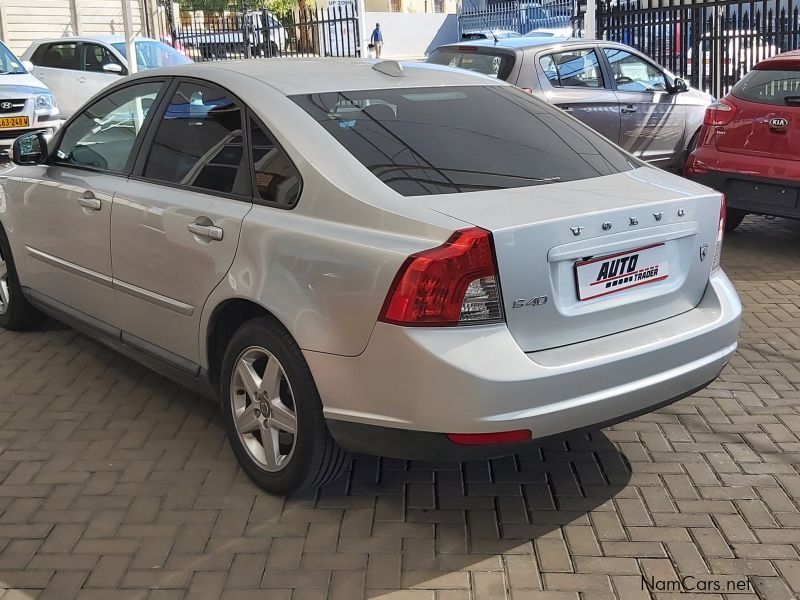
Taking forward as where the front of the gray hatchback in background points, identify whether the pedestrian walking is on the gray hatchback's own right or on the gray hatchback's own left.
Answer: on the gray hatchback's own left

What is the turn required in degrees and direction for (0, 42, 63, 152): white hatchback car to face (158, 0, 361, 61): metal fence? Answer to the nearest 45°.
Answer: approximately 90° to its left

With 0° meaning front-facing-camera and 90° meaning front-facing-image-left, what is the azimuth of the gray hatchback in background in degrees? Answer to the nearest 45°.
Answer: approximately 225°

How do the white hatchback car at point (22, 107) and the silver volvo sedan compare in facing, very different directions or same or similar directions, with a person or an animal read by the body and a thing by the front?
very different directions

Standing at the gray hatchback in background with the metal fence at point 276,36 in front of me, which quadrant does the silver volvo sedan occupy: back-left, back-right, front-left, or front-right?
back-left

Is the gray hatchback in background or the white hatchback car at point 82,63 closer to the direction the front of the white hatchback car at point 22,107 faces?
the gray hatchback in background

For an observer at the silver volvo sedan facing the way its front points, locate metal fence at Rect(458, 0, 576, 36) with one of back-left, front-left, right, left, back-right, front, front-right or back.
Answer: front-right

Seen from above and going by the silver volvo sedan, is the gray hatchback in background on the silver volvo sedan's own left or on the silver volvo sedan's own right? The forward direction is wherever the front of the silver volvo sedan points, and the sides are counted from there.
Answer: on the silver volvo sedan's own right

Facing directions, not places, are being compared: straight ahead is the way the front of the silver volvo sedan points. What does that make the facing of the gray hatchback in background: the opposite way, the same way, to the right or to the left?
to the right

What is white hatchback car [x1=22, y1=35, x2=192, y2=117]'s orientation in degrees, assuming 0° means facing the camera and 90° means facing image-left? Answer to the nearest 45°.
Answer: approximately 315°
